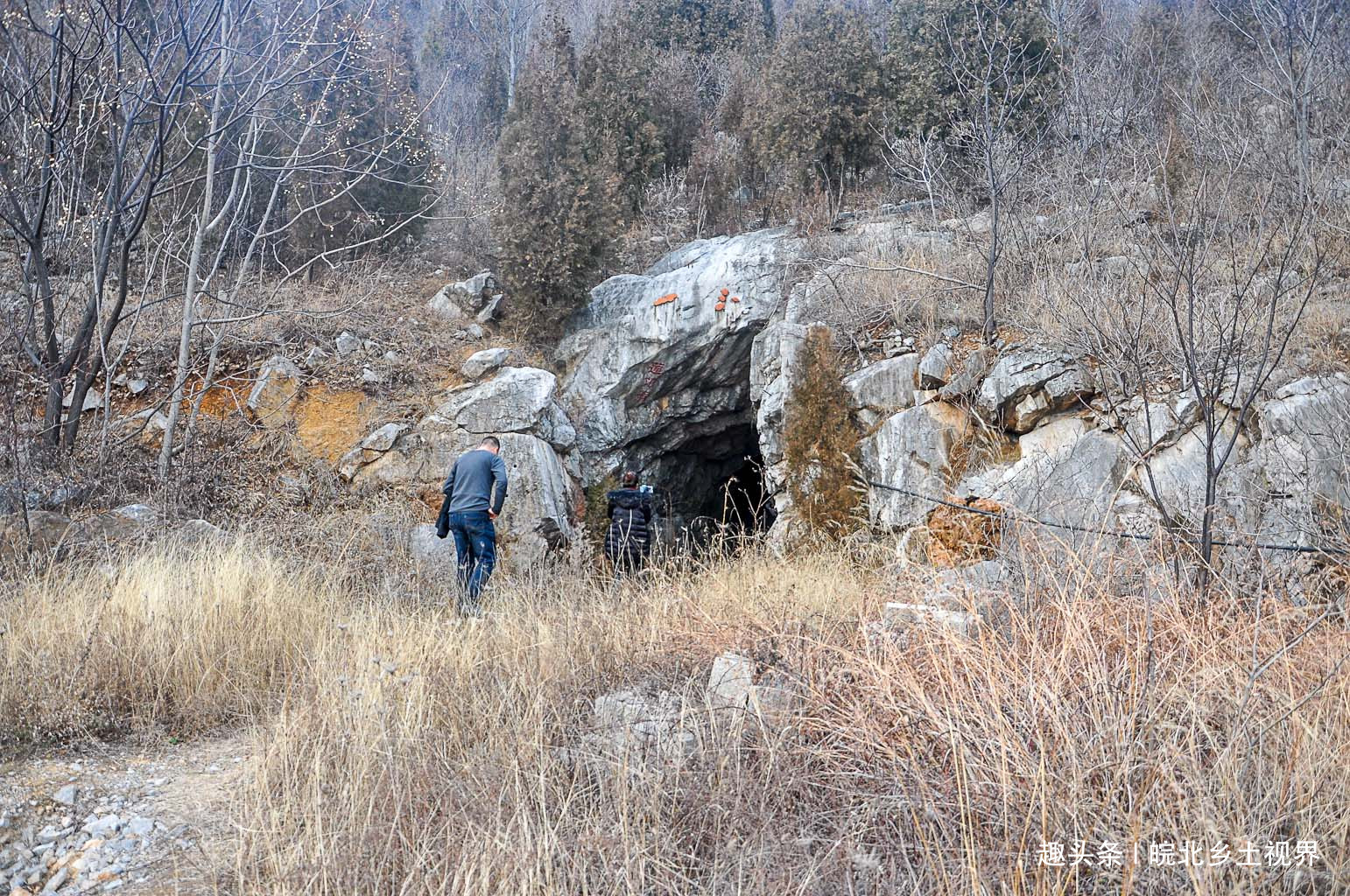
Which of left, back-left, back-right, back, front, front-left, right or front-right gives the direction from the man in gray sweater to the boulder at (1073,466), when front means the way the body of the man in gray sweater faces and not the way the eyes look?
front-right

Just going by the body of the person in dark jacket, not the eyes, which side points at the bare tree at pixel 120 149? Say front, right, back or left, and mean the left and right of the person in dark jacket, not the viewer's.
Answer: left

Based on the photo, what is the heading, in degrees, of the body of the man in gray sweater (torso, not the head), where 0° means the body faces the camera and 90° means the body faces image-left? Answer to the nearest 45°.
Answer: approximately 225°

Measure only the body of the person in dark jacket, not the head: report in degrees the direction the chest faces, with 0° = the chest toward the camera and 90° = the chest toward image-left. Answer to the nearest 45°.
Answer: approximately 180°

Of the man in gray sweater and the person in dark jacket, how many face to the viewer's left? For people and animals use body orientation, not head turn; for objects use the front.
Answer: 0

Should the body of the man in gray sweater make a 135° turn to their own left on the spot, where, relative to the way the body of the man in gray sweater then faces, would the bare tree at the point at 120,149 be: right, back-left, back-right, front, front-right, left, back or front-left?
front-right

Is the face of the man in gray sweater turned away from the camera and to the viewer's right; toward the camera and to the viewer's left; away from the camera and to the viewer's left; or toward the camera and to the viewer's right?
away from the camera and to the viewer's right

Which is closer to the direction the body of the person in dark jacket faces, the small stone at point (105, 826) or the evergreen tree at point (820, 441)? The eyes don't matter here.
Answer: the evergreen tree

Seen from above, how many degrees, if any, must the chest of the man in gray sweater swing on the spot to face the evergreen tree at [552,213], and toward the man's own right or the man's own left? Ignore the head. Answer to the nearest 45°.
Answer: approximately 45° to the man's own left

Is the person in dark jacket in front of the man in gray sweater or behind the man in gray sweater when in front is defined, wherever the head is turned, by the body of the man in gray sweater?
in front
